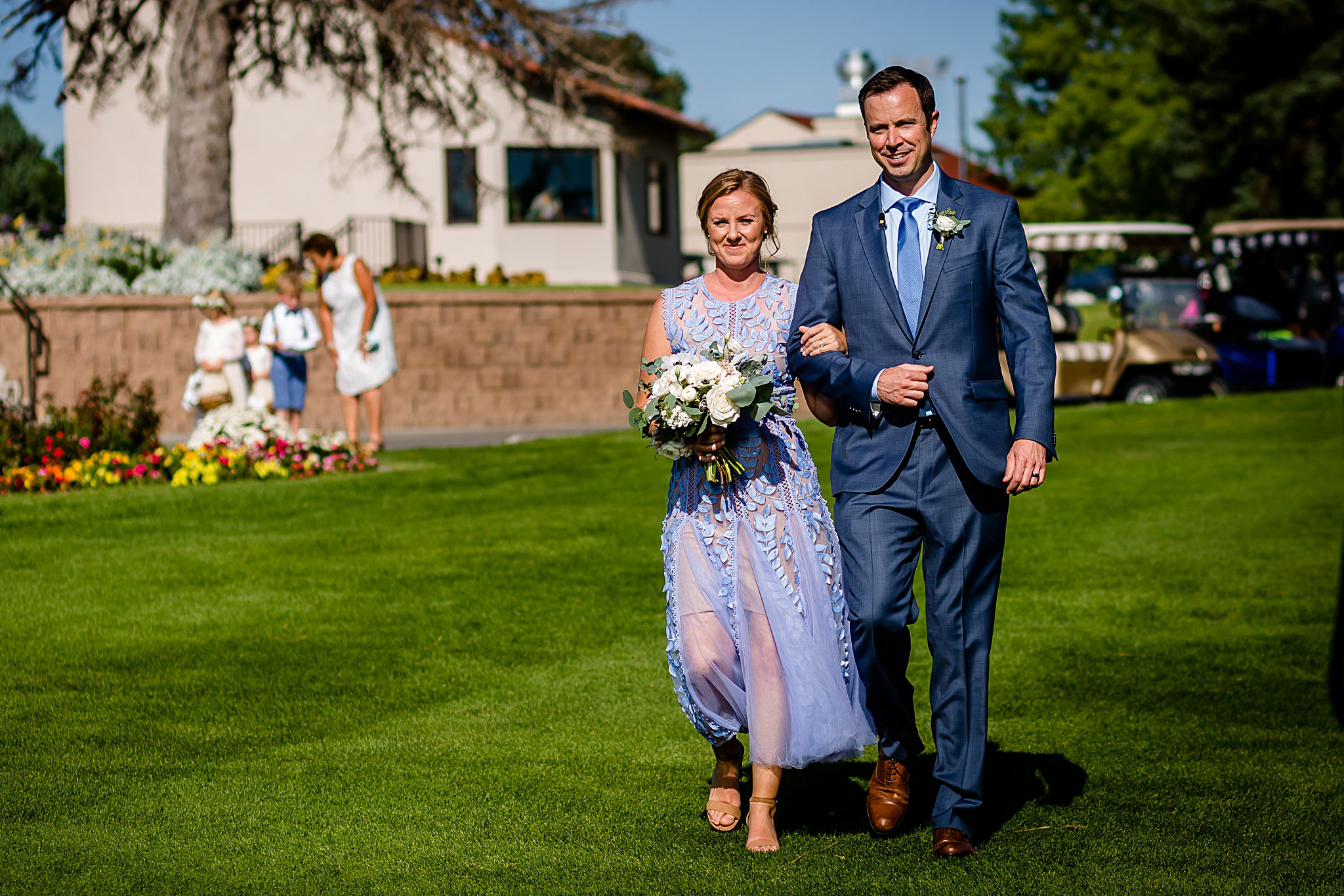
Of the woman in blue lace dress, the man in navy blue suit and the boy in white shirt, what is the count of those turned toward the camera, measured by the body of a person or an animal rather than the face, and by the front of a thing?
3

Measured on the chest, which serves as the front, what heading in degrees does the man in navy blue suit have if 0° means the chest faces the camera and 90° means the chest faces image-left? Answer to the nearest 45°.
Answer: approximately 0°

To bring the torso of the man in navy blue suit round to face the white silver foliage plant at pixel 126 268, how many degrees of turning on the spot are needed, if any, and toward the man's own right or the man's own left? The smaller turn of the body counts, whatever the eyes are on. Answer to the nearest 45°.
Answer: approximately 135° to the man's own right

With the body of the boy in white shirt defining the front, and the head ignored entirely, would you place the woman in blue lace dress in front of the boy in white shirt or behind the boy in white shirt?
in front

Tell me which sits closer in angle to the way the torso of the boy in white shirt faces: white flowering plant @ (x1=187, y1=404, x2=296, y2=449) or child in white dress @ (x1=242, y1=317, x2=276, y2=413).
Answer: the white flowering plant

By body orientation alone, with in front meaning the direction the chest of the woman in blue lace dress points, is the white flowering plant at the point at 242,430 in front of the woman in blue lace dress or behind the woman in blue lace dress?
behind
